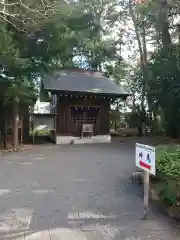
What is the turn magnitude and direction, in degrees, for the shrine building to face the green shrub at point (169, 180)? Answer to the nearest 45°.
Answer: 0° — it already faces it

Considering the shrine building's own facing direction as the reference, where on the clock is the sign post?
The sign post is roughly at 12 o'clock from the shrine building.

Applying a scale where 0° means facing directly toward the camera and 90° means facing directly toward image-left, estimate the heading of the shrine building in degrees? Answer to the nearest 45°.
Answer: approximately 0°
